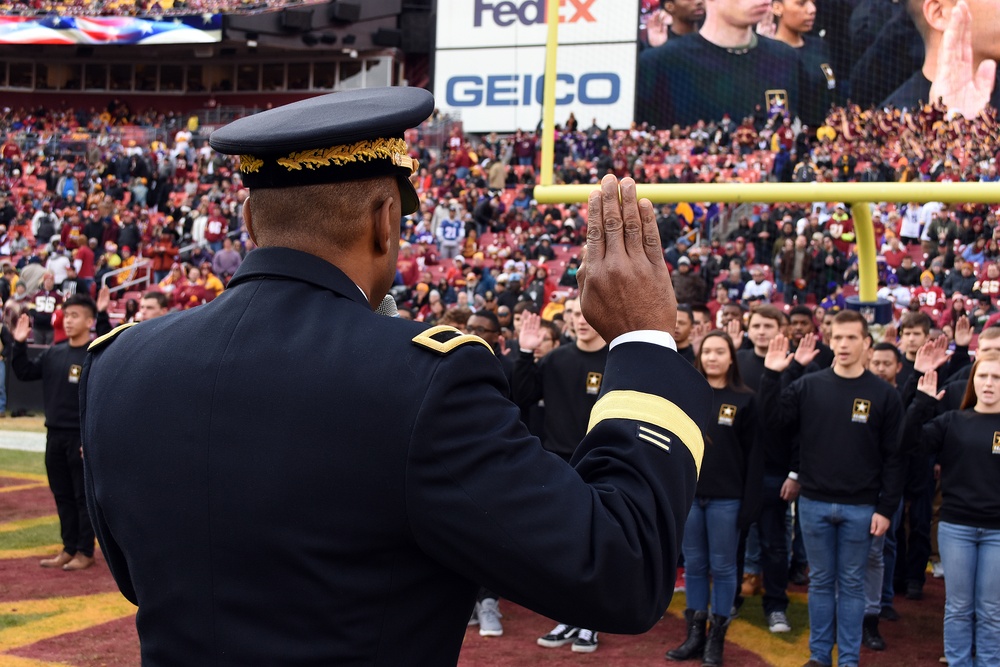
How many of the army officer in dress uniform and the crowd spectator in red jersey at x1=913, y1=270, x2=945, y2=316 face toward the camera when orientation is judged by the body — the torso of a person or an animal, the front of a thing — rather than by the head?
1

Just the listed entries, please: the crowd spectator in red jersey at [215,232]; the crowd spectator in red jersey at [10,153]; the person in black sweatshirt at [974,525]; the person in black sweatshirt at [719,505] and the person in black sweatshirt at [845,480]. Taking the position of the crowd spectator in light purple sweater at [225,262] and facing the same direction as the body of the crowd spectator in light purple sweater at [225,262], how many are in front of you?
3

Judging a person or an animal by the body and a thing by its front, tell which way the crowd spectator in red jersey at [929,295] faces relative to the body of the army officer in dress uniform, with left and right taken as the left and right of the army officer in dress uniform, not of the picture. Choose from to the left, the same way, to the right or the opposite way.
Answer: the opposite way

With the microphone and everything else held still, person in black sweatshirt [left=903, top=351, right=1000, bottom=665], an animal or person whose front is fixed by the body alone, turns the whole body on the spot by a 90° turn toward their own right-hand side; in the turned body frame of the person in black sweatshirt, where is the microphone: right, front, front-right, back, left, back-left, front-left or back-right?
left

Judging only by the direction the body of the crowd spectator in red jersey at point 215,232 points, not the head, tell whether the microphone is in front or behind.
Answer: in front

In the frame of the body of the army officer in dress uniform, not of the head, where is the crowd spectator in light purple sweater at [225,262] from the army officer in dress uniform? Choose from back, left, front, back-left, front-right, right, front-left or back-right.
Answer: front-left

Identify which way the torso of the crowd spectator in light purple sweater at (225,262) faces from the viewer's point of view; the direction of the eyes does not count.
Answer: toward the camera

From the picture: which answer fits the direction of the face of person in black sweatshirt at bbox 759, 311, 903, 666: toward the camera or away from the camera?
toward the camera

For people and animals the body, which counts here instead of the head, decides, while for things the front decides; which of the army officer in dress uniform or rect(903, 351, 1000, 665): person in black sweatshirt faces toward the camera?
the person in black sweatshirt

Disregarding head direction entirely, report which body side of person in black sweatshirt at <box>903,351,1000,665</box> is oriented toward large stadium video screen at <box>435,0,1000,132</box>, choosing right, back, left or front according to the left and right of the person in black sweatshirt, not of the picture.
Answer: back

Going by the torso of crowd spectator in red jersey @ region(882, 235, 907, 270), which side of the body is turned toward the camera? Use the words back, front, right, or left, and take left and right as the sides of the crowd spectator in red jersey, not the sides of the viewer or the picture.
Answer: front

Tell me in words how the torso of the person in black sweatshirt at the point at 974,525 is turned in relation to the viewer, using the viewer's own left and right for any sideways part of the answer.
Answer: facing the viewer

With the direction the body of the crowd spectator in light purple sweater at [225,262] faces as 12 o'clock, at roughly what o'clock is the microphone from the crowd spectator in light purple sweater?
The microphone is roughly at 12 o'clock from the crowd spectator in light purple sweater.

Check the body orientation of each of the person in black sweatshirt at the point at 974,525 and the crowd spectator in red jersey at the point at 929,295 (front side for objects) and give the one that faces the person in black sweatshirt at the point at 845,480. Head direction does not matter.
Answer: the crowd spectator in red jersey
